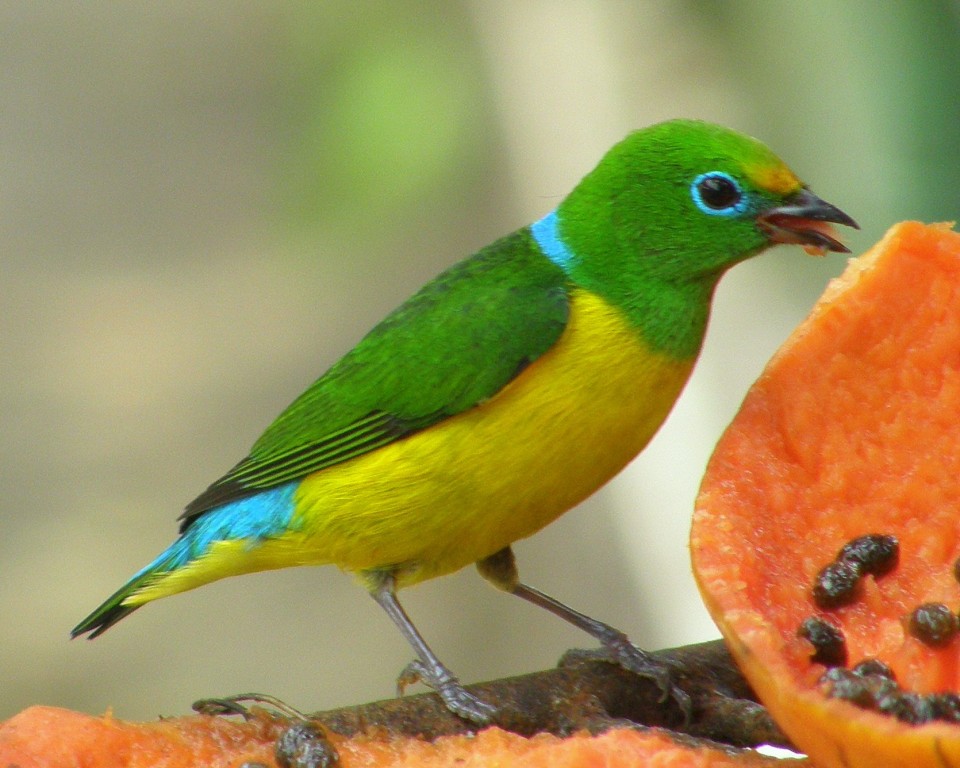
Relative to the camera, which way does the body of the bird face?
to the viewer's right
